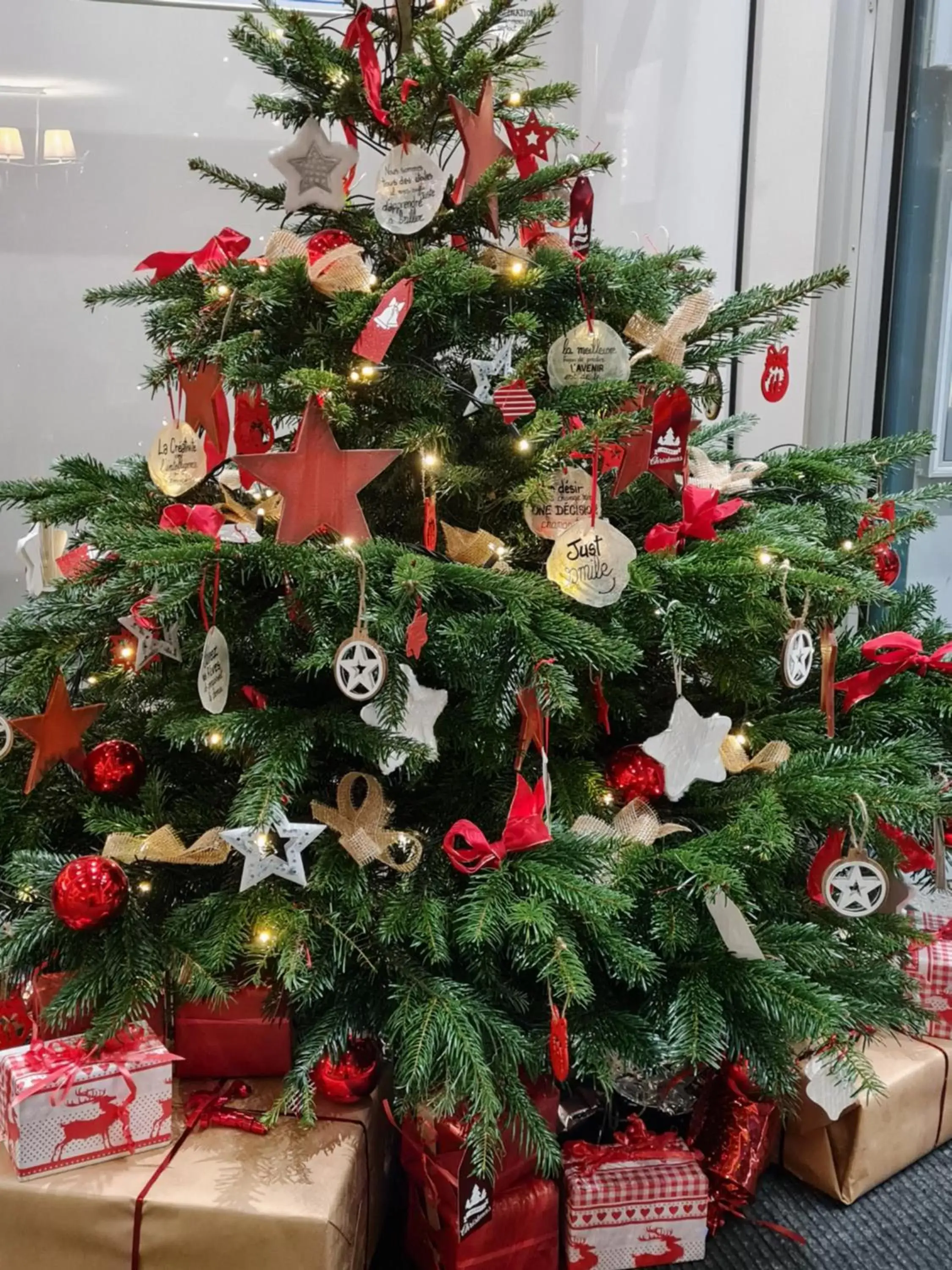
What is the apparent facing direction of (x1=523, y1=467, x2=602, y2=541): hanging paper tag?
toward the camera

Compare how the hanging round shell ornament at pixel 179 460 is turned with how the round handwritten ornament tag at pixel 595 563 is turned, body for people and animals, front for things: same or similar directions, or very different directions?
same or similar directions

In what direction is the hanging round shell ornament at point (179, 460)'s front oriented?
toward the camera

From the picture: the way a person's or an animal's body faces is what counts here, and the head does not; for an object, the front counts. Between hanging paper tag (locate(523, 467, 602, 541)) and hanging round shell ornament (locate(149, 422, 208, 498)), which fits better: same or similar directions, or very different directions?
same or similar directions

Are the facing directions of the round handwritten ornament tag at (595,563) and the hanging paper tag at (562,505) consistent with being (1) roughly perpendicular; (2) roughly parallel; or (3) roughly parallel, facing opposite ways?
roughly parallel

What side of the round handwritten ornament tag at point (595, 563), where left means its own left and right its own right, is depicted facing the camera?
front

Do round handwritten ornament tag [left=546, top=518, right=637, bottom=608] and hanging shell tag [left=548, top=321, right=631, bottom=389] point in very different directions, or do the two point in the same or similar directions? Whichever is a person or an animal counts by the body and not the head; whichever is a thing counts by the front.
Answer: same or similar directions
